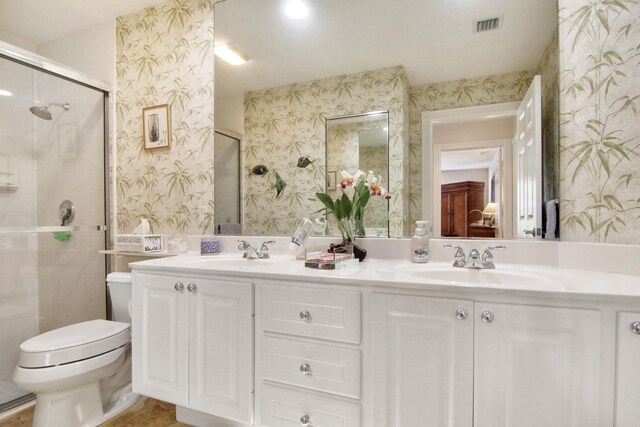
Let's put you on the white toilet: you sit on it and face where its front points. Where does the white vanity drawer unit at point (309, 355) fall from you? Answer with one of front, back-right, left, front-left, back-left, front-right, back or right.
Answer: left

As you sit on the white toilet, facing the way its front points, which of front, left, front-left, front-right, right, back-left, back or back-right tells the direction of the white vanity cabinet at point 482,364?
left

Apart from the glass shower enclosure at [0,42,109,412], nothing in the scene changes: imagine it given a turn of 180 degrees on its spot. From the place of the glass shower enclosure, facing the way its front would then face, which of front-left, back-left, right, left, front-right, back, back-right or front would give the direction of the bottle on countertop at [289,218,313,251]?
back

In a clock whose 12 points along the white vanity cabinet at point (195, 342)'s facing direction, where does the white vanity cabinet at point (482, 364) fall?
the white vanity cabinet at point (482, 364) is roughly at 9 o'clock from the white vanity cabinet at point (195, 342).

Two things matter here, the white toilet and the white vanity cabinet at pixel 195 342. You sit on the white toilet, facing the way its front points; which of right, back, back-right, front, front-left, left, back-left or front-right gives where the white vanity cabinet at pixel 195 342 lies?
left

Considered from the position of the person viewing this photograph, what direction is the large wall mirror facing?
facing the viewer

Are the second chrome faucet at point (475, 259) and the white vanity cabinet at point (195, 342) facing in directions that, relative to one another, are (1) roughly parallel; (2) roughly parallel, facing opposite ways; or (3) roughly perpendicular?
roughly parallel

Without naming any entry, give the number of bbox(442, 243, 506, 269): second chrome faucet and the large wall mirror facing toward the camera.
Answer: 2

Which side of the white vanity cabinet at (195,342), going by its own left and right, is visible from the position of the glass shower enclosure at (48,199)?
right

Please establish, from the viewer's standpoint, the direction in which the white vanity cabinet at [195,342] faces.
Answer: facing the viewer and to the left of the viewer

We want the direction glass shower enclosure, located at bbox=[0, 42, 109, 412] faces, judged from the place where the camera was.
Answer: facing the viewer and to the right of the viewer

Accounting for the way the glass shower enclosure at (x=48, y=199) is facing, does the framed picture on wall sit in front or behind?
in front
